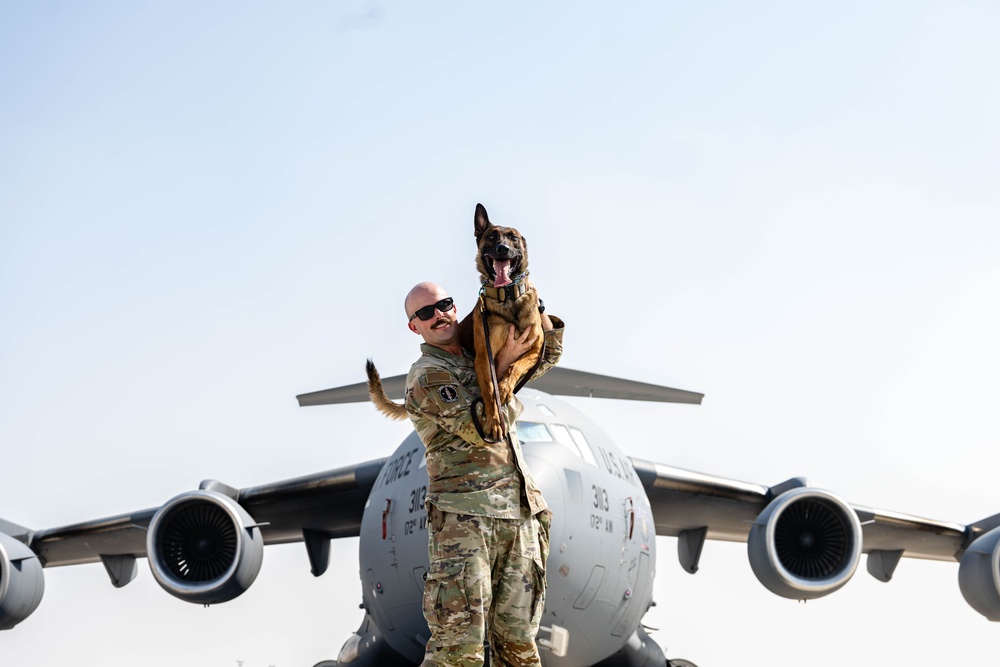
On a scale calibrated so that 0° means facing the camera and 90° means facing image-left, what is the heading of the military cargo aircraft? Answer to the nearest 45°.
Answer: approximately 0°

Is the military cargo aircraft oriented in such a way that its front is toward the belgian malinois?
yes

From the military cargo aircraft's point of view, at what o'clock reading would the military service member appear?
The military service member is roughly at 12 o'clock from the military cargo aircraft.
